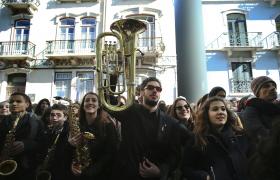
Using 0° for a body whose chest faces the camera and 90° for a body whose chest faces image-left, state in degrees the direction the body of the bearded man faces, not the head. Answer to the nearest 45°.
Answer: approximately 315°

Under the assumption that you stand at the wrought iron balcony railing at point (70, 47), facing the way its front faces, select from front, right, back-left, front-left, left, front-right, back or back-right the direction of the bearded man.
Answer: front

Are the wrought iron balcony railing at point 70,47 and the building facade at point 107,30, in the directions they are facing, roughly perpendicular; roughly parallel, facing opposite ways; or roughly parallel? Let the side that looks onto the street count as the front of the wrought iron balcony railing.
roughly parallel

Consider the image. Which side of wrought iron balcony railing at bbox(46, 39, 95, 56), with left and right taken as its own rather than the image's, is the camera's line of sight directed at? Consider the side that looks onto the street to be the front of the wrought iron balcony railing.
front

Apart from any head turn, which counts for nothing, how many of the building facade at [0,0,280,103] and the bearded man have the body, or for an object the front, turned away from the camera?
0

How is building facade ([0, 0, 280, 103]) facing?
toward the camera

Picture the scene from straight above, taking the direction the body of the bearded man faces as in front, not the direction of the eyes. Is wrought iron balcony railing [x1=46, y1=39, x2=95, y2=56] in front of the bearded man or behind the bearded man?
behind

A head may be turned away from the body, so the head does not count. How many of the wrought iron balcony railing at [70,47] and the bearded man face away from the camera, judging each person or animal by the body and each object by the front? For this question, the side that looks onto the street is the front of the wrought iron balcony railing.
0
